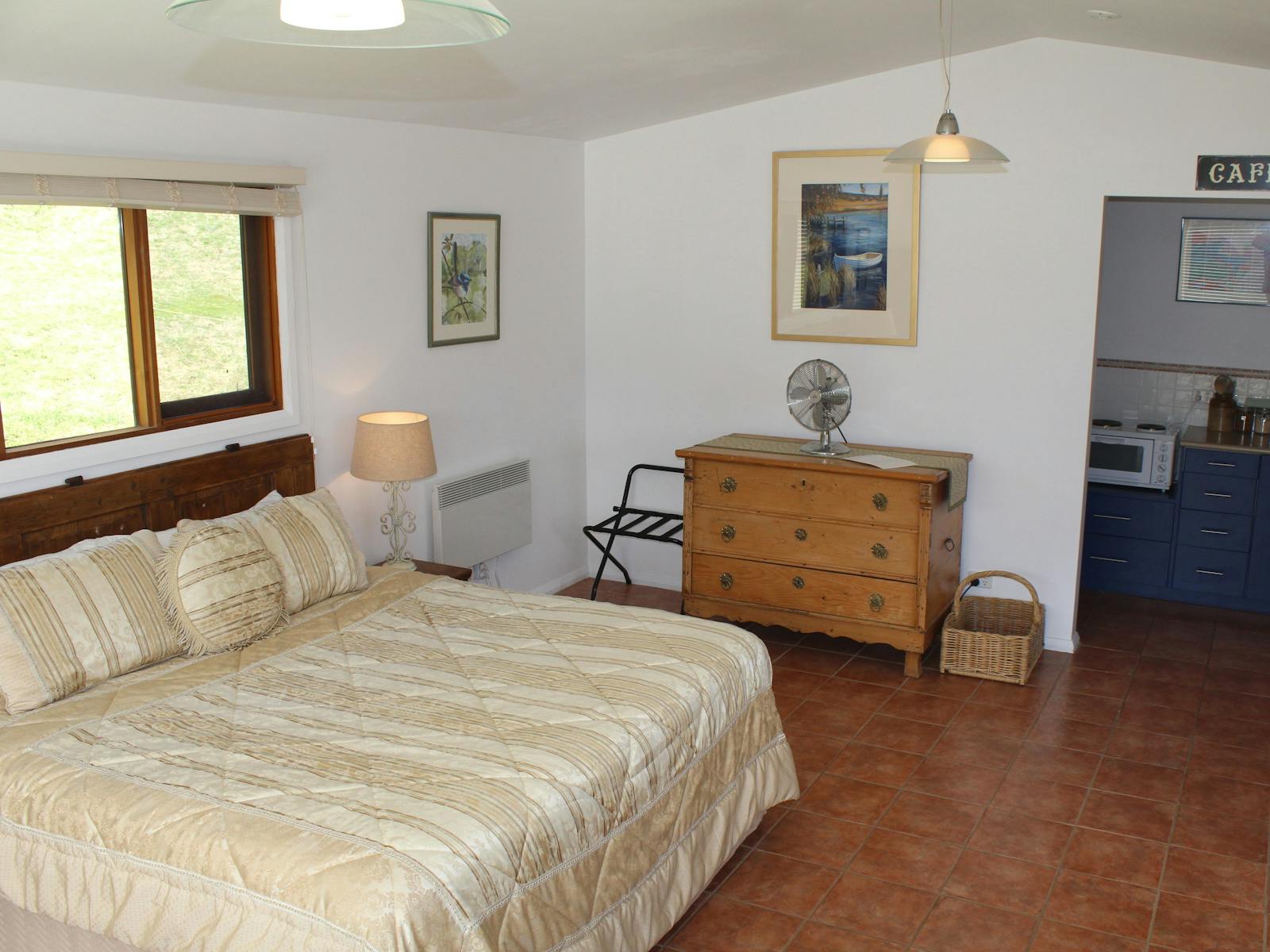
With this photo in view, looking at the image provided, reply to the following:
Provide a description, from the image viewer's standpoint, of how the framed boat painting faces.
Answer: facing the viewer

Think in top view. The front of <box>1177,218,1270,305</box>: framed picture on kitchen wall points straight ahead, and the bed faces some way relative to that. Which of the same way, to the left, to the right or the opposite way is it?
to the left

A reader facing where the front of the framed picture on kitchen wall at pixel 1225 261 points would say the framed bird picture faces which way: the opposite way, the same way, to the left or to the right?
to the left

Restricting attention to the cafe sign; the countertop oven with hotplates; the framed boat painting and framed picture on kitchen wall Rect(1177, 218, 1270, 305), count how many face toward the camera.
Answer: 4

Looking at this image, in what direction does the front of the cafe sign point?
toward the camera

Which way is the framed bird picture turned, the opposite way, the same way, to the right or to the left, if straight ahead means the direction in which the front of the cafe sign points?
to the left

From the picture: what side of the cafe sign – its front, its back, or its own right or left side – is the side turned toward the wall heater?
right

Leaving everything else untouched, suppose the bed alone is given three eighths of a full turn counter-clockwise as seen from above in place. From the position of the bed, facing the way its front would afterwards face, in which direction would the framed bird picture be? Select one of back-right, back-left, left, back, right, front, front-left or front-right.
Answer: front

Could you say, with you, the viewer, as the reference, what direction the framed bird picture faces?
facing the viewer and to the right of the viewer

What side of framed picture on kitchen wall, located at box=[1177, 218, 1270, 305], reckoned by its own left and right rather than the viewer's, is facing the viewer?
front

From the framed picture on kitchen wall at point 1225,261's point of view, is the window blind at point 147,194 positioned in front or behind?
in front

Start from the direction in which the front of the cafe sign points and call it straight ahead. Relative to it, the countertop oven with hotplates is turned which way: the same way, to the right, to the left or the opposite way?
the same way

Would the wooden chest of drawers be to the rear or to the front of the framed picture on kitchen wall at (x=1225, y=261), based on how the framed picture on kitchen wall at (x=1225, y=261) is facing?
to the front

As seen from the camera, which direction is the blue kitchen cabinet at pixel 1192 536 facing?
toward the camera

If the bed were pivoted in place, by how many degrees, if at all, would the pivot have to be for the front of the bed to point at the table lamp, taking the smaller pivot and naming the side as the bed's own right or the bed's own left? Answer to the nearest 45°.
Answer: approximately 135° to the bed's own left

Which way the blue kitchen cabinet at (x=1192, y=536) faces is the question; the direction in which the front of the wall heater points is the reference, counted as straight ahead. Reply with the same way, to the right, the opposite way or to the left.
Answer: to the right

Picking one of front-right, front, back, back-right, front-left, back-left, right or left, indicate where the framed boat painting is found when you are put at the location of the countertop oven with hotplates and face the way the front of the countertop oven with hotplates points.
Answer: front-right

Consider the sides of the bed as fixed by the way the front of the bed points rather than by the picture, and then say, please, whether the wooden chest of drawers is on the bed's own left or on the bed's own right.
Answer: on the bed's own left

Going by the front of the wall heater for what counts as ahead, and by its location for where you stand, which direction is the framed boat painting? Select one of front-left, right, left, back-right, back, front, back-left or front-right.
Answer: front-left
